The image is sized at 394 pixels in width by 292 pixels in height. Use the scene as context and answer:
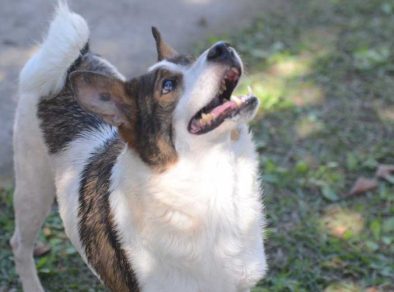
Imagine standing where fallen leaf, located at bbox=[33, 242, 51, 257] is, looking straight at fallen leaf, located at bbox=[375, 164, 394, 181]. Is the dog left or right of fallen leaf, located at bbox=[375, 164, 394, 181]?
right

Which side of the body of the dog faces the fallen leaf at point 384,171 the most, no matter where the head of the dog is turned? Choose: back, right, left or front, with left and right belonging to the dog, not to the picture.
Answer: left

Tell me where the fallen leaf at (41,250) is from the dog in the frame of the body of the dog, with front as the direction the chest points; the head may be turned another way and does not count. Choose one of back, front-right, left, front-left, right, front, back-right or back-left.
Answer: back

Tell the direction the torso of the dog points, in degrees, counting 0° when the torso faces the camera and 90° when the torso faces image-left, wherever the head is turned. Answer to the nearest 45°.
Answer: approximately 315°
